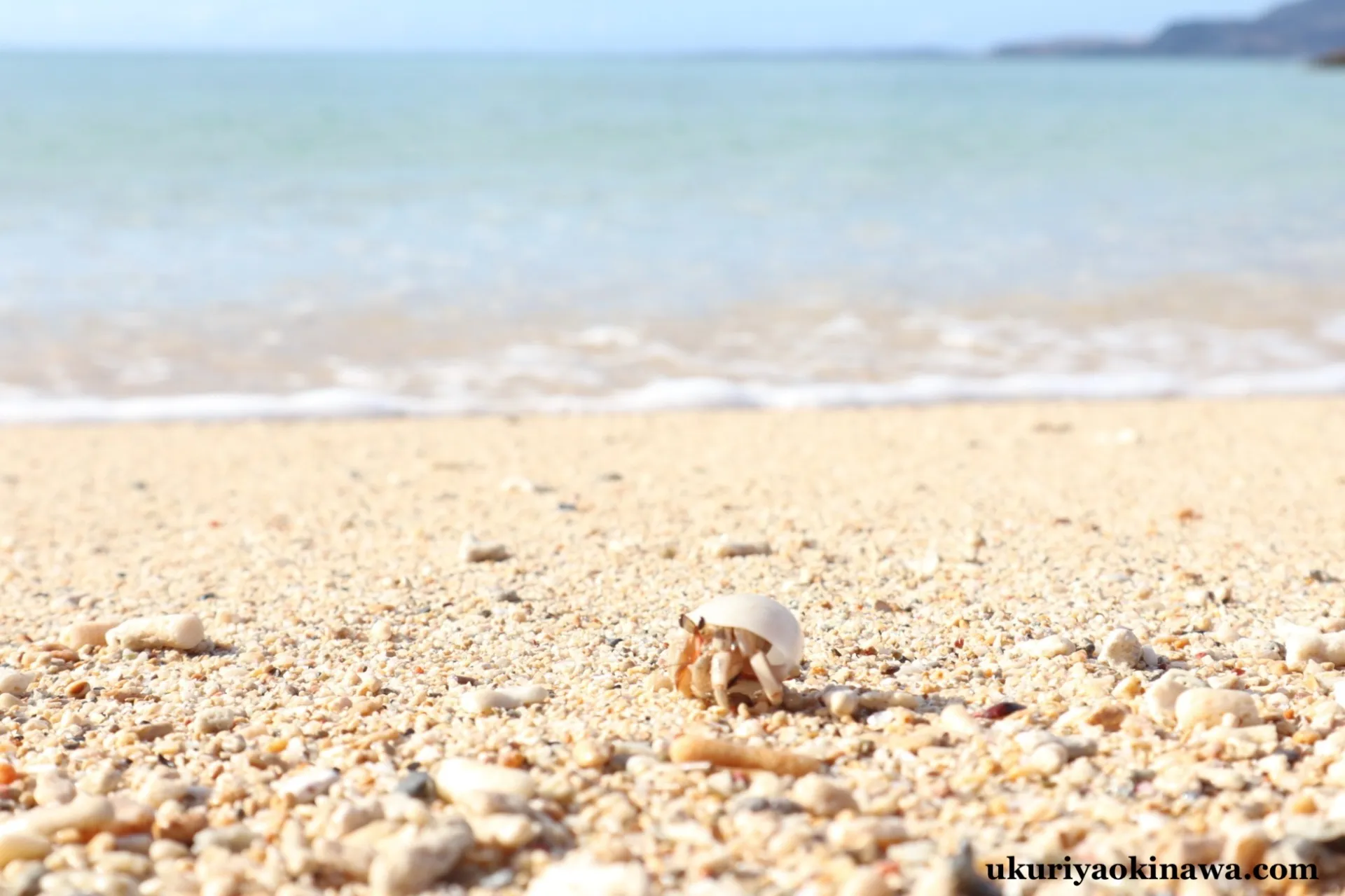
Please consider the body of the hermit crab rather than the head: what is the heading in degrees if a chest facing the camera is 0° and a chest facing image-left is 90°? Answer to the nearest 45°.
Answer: approximately 45°

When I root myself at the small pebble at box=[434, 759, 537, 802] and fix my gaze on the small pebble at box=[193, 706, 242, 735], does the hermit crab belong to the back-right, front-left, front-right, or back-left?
back-right

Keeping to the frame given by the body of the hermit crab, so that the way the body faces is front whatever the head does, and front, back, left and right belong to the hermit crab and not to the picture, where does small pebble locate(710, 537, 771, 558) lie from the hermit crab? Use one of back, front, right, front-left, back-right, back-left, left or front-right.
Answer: back-right

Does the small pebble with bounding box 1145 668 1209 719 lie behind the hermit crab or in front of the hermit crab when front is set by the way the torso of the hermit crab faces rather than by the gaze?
behind

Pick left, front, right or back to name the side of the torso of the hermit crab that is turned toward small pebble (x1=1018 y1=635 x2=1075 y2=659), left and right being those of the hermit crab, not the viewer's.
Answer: back
